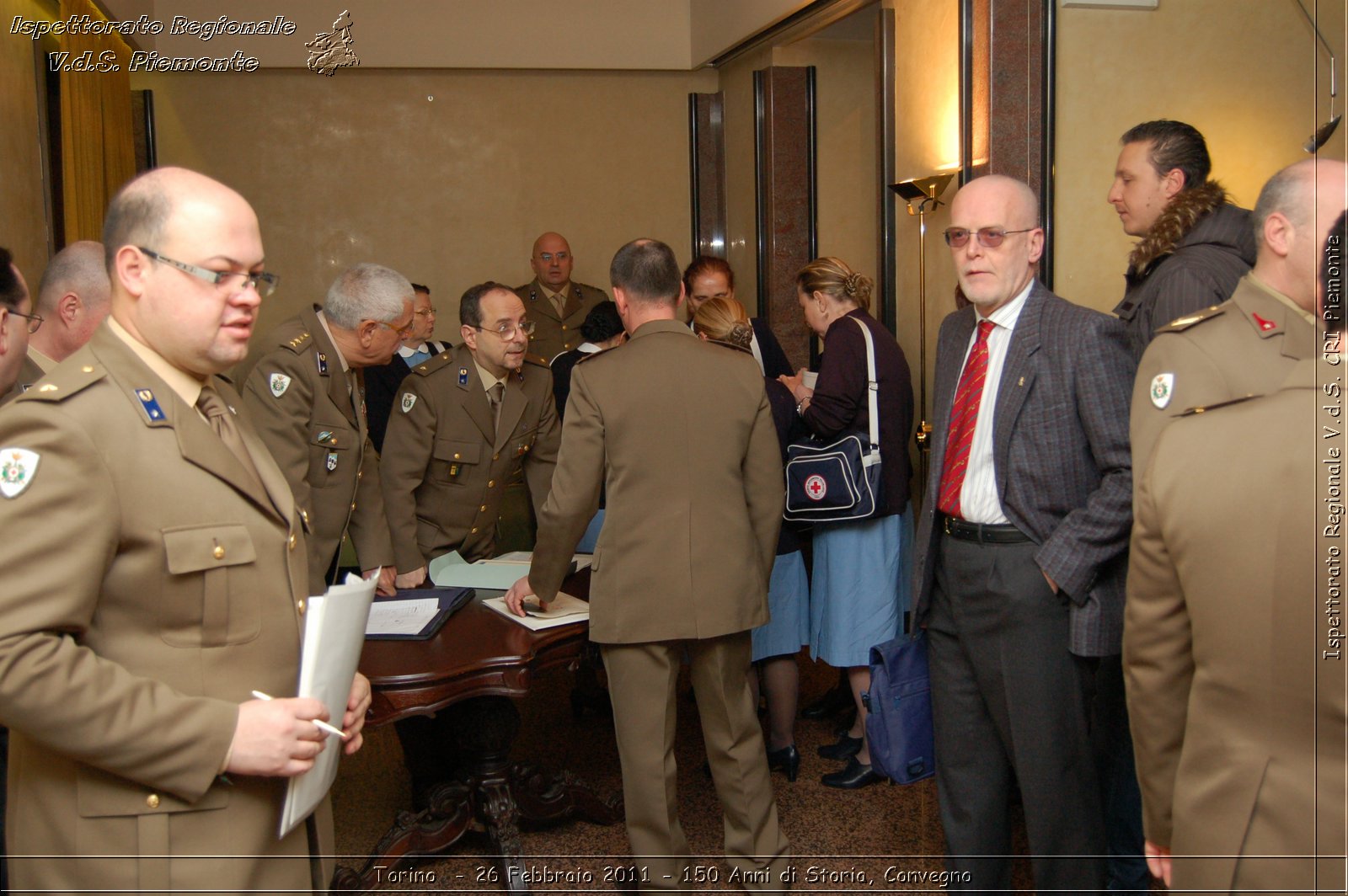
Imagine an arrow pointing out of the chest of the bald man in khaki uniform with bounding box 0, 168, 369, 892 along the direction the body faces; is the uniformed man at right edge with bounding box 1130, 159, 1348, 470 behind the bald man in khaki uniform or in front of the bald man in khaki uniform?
in front

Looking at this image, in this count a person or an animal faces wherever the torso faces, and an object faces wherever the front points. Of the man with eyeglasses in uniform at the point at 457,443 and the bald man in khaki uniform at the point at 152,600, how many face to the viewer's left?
0

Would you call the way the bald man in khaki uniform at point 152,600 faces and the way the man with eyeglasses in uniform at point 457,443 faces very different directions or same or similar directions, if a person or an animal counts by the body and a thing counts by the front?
same or similar directions

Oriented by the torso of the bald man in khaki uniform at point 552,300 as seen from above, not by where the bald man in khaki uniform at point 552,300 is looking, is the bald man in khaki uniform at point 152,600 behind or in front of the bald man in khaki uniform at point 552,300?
in front

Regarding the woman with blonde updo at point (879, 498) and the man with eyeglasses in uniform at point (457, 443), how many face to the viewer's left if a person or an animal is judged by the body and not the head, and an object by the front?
1

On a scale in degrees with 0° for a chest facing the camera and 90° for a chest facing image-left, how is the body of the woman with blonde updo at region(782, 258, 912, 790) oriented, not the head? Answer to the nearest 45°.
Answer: approximately 90°

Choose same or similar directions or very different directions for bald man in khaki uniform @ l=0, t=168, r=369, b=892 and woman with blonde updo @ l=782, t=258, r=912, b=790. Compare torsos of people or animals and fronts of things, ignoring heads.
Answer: very different directions

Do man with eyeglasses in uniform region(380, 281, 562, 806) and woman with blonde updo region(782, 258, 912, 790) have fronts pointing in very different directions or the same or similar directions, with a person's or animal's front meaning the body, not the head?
very different directions

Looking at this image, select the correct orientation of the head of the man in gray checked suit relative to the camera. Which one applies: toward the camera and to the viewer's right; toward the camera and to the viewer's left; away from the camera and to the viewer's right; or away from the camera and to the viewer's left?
toward the camera and to the viewer's left

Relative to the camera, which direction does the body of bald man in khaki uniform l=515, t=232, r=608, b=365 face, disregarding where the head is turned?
toward the camera

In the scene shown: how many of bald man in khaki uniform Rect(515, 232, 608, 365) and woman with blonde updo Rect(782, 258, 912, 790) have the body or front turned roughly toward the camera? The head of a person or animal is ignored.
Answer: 1
